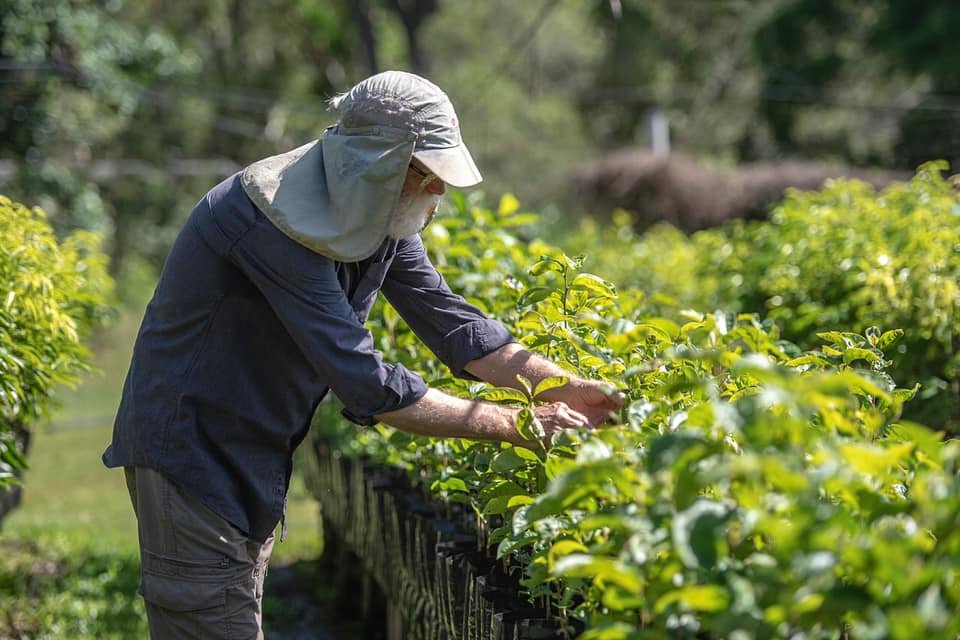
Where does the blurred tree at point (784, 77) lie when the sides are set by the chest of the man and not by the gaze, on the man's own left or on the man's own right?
on the man's own left

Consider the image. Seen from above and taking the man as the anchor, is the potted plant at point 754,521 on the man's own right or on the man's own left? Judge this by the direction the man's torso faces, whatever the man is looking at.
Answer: on the man's own right

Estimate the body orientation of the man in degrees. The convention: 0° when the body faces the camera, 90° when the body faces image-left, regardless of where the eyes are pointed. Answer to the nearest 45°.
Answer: approximately 270°

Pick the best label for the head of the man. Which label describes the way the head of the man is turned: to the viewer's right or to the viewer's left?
to the viewer's right

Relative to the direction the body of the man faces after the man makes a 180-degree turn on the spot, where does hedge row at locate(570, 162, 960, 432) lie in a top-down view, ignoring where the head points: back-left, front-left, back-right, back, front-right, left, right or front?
back-right

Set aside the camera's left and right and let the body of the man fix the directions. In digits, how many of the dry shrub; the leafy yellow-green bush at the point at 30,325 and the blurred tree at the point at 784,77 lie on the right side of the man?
0

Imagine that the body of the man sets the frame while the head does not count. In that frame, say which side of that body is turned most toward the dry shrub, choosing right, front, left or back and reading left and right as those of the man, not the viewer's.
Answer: left

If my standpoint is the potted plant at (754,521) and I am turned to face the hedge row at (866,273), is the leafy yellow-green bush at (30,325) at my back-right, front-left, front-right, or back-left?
front-left
